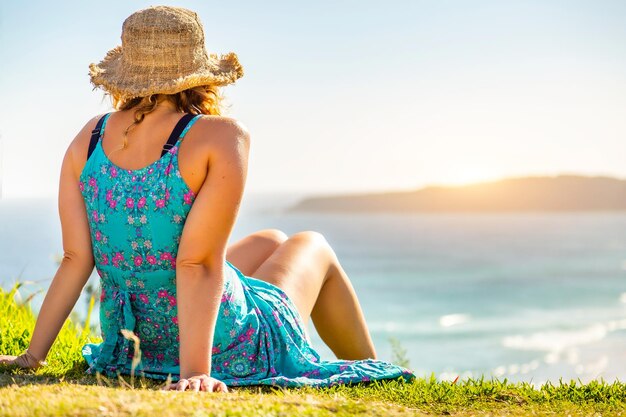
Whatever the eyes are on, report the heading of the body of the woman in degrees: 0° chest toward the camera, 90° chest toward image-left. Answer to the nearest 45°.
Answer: approximately 225°
